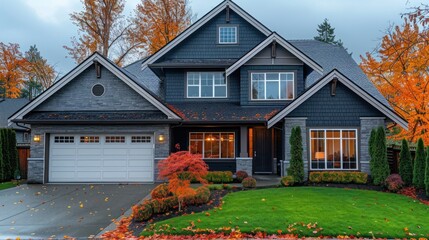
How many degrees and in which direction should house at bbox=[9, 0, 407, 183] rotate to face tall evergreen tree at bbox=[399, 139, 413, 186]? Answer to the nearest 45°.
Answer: approximately 90° to its left

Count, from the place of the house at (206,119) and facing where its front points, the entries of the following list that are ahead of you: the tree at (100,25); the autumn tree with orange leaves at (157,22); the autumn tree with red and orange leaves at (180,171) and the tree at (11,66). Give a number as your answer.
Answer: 1

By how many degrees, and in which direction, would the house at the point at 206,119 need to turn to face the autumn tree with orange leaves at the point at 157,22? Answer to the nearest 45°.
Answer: approximately 180°

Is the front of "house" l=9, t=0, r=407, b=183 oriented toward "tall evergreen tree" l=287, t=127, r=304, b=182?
no

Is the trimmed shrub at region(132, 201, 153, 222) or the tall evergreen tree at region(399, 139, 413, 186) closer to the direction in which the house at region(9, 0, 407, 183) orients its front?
the trimmed shrub

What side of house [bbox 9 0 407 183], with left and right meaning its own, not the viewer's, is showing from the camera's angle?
front

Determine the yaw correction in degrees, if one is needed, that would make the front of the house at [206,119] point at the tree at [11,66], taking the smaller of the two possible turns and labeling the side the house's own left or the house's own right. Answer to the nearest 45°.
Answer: approximately 135° to the house's own right

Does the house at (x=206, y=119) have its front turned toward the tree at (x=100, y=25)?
no

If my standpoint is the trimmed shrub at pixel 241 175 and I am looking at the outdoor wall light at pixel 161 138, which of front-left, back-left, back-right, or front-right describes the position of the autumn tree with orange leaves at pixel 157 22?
front-right

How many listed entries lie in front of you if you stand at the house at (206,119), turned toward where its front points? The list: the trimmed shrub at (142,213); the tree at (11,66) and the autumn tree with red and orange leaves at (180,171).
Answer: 2

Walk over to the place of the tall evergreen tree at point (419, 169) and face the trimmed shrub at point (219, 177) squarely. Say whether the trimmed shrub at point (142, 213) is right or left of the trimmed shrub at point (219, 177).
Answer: left

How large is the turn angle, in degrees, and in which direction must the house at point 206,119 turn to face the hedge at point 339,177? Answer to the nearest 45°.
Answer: approximately 90° to its left

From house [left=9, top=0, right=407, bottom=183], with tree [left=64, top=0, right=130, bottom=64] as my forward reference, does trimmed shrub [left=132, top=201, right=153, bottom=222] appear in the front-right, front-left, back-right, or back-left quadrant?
back-left

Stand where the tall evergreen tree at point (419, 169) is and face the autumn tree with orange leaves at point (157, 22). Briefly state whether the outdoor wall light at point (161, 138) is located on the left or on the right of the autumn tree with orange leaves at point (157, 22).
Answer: left

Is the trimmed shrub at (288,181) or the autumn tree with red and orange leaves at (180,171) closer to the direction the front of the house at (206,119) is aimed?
the autumn tree with red and orange leaves

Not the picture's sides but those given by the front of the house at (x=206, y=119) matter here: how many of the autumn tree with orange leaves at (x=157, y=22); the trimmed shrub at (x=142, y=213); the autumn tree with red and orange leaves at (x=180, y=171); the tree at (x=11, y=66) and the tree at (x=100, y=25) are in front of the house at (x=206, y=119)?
2

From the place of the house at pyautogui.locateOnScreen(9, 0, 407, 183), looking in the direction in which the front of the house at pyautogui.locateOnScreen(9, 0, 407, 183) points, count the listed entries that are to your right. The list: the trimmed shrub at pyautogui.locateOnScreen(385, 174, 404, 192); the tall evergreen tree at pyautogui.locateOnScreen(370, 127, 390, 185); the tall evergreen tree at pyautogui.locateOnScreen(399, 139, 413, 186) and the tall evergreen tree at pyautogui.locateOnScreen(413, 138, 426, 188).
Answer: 0

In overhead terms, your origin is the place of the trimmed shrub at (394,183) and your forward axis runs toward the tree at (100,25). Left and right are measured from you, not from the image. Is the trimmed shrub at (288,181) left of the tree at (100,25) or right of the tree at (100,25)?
left

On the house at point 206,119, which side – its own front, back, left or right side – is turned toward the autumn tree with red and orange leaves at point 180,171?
front

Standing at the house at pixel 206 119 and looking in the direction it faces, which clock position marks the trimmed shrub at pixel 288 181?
The trimmed shrub is roughly at 10 o'clock from the house.
